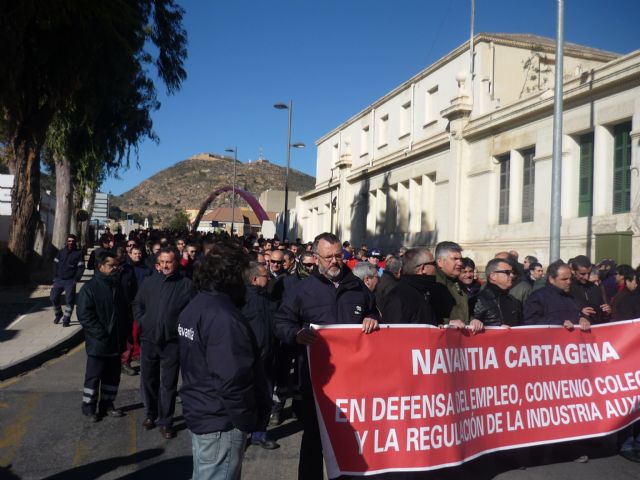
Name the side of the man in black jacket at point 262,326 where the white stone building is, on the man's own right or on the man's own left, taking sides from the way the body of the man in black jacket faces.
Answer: on the man's own left

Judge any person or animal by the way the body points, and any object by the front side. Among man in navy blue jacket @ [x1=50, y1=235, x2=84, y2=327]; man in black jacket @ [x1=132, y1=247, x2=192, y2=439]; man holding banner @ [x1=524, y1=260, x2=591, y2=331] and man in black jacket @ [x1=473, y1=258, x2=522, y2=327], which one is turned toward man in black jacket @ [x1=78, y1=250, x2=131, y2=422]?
man in navy blue jacket @ [x1=50, y1=235, x2=84, y2=327]

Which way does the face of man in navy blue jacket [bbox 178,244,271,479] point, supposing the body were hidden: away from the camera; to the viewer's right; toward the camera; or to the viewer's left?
away from the camera

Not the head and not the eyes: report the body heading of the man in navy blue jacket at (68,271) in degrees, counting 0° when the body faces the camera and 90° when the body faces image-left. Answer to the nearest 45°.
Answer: approximately 0°

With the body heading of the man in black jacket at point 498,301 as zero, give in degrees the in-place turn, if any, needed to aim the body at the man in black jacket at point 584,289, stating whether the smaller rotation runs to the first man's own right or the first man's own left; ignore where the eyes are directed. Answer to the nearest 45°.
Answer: approximately 90° to the first man's own left

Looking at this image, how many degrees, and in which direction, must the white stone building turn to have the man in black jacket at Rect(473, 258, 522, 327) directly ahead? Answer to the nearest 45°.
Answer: approximately 45° to its left

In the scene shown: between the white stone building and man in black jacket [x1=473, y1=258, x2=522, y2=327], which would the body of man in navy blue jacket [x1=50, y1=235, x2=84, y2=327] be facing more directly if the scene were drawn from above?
the man in black jacket

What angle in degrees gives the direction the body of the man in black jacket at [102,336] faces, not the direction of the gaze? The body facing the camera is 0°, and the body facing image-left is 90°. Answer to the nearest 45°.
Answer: approximately 315°
